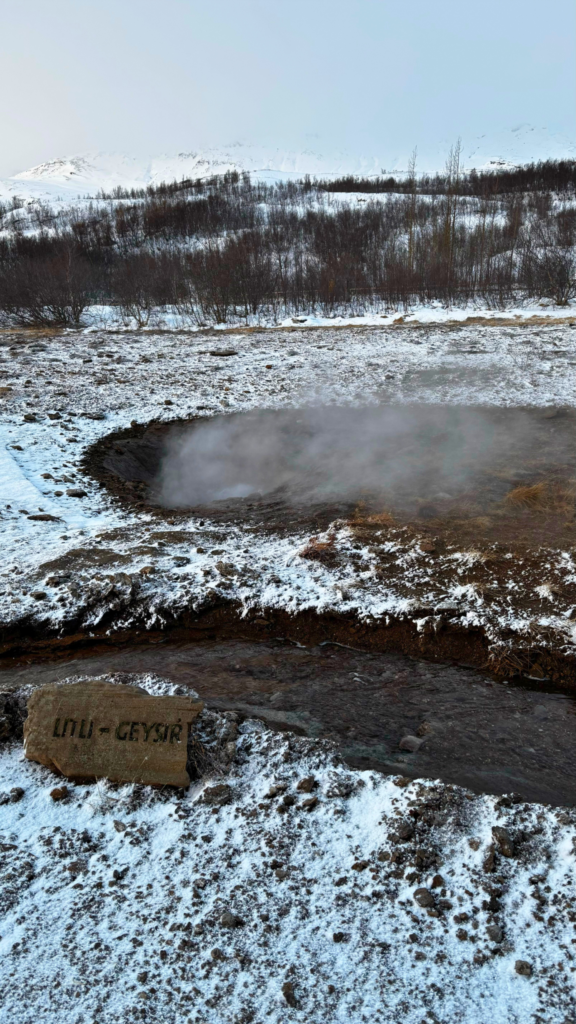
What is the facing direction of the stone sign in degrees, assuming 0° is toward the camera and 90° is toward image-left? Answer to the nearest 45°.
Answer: approximately 0°

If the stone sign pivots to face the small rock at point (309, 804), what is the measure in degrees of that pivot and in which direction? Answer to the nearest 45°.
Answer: approximately 45° to its left

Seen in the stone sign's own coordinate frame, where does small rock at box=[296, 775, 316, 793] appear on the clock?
The small rock is roughly at 10 o'clock from the stone sign.

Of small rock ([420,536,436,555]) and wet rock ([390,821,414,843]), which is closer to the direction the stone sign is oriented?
the wet rock

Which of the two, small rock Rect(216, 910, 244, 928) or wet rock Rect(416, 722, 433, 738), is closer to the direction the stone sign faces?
the small rock

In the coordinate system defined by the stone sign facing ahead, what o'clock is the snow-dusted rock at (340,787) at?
The snow-dusted rock is roughly at 10 o'clock from the stone sign.

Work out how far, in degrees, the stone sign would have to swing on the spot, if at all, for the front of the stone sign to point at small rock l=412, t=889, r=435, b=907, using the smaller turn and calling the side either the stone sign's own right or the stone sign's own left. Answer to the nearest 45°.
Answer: approximately 45° to the stone sign's own left

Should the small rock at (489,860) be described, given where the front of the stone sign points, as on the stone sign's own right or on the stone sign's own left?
on the stone sign's own left

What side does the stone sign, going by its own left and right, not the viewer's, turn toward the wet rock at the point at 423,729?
left
